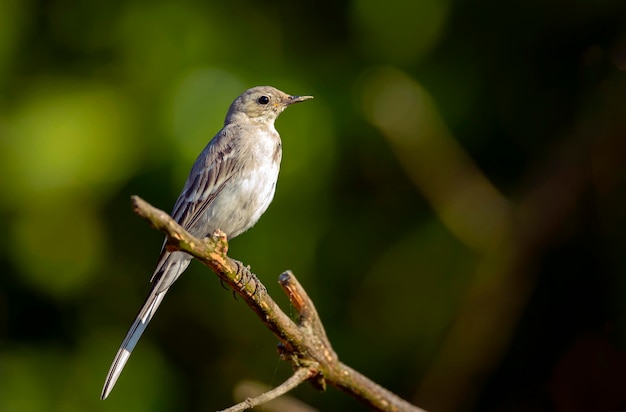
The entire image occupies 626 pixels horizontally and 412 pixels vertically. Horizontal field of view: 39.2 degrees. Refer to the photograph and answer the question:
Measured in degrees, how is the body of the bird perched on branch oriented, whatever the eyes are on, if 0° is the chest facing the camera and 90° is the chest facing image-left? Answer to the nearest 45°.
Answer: approximately 270°
